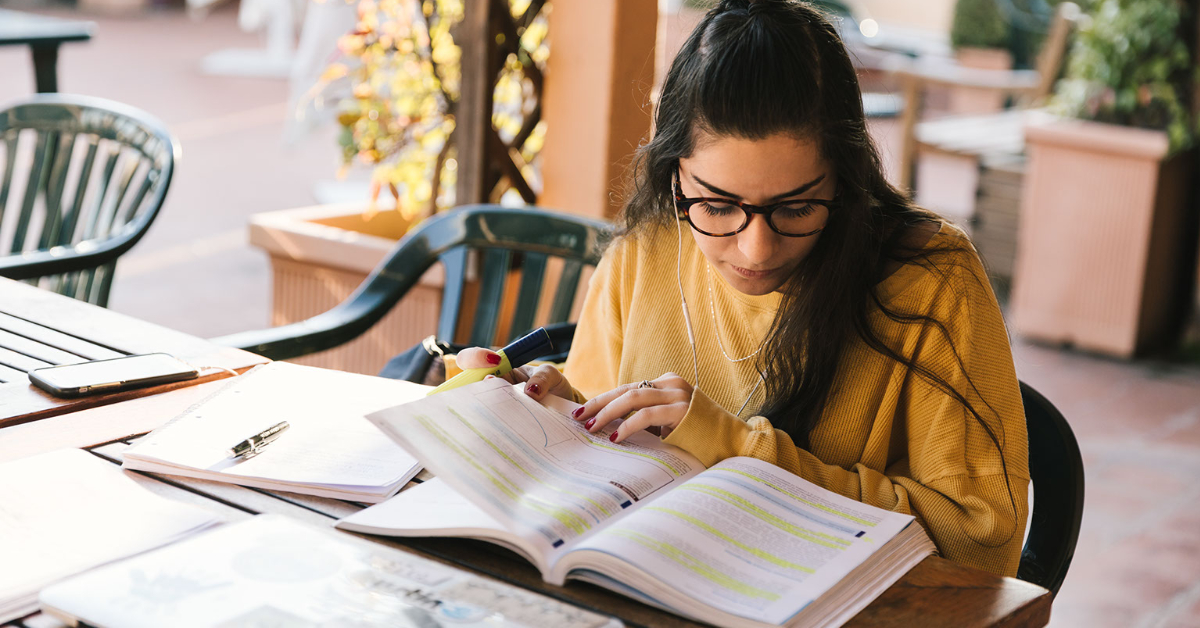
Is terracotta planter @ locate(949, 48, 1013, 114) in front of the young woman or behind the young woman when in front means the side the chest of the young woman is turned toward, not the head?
behind

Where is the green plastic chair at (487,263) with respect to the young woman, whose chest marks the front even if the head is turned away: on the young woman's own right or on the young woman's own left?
on the young woman's own right

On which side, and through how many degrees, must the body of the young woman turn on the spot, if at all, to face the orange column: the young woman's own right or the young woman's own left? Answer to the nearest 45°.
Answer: approximately 135° to the young woman's own right

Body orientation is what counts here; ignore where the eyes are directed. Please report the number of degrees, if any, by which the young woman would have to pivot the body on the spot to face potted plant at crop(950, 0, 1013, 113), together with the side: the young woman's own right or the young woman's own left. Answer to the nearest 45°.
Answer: approximately 135° to the young woman's own right

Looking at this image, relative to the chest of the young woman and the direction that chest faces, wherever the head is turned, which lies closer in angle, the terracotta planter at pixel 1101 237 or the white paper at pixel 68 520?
the white paper

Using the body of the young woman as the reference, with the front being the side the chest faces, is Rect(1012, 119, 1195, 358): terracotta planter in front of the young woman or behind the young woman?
behind

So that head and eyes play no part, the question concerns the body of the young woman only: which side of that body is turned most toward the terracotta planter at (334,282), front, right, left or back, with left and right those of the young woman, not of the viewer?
right

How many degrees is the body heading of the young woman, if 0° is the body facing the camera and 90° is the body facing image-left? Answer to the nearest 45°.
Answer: approximately 45°
